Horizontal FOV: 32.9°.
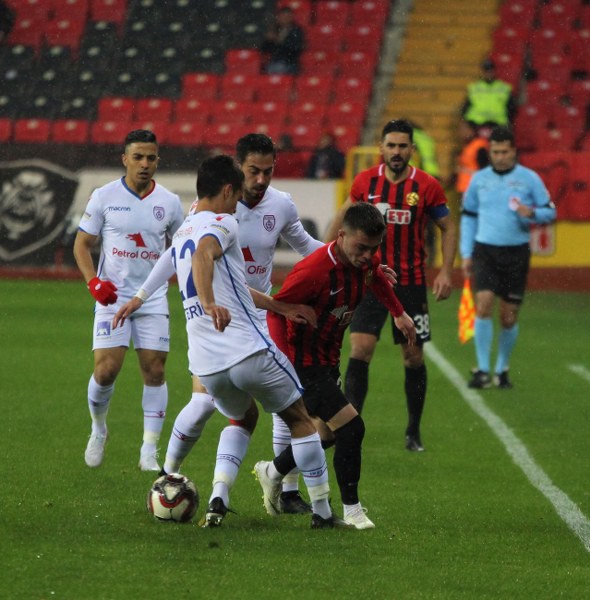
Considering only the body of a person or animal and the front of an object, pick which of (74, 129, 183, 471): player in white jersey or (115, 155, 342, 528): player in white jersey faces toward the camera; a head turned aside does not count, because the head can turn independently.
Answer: (74, 129, 183, 471): player in white jersey

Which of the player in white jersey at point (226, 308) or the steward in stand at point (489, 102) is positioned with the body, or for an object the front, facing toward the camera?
the steward in stand

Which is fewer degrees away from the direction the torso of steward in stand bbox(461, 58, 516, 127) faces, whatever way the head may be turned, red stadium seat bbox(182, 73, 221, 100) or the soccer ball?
the soccer ball

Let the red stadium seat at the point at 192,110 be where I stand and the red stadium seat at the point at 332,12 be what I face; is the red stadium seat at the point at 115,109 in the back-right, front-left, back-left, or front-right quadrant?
back-left

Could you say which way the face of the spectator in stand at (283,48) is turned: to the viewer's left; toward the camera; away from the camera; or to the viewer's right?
toward the camera

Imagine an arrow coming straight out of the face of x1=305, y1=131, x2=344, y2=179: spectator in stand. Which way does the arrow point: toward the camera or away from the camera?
toward the camera

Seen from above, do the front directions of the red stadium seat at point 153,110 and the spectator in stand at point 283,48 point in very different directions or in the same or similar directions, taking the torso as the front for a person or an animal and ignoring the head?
same or similar directions

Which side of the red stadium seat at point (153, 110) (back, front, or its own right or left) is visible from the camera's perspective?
front

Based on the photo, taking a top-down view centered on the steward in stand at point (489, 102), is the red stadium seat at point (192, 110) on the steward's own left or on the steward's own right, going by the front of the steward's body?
on the steward's own right

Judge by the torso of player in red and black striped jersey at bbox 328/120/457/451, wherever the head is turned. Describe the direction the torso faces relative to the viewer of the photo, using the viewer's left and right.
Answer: facing the viewer

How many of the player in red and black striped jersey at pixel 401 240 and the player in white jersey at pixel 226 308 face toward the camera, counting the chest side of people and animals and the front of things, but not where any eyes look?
1

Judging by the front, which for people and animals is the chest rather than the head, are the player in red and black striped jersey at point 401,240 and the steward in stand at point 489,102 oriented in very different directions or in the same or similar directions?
same or similar directions

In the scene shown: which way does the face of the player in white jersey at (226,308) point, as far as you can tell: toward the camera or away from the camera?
away from the camera

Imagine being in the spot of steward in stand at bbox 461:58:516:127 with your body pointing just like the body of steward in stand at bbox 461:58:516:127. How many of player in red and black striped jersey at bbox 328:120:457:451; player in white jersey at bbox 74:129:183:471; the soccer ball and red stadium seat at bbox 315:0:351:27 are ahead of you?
3

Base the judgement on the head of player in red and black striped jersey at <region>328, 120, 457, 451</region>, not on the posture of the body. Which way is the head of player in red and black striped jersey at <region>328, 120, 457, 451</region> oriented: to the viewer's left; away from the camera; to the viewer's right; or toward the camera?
toward the camera

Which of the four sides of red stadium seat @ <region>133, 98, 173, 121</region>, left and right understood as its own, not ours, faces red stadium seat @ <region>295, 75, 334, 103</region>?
left

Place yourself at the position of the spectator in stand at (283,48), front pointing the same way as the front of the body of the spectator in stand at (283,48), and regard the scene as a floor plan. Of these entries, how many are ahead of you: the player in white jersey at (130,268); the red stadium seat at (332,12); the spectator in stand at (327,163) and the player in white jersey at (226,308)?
3
